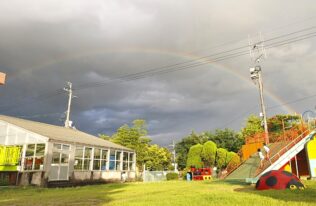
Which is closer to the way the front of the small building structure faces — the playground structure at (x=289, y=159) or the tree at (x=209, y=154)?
the playground structure

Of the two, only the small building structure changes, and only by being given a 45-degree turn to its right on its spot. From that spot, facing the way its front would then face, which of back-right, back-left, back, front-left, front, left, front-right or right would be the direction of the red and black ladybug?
front-left

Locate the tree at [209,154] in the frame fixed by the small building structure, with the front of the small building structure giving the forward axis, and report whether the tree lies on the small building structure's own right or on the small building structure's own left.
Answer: on the small building structure's own left

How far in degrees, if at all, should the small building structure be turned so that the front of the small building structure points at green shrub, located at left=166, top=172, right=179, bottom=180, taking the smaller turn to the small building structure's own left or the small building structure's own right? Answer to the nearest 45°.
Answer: approximately 90° to the small building structure's own left

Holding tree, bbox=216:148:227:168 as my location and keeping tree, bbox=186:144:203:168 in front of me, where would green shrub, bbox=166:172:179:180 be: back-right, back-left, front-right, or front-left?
front-left

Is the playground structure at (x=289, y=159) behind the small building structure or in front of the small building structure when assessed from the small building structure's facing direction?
in front

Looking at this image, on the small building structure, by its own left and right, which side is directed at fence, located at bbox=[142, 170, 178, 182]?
left

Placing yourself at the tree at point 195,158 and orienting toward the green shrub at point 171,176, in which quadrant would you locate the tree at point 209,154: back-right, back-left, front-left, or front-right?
back-left

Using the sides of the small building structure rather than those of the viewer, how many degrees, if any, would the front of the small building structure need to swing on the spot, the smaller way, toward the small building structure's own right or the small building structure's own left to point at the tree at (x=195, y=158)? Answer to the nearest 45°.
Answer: approximately 90° to the small building structure's own left

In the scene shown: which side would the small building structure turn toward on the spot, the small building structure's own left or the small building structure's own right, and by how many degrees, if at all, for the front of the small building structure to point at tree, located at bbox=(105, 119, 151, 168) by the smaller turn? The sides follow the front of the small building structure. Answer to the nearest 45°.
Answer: approximately 90° to the small building structure's own left

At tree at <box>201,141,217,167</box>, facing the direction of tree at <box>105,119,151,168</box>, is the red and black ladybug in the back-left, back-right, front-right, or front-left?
back-left

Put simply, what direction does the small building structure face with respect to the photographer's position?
facing the viewer and to the right of the viewer

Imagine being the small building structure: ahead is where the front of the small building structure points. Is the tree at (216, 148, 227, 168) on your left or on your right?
on your left

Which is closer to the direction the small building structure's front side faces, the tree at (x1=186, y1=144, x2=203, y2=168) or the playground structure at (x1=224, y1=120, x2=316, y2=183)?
the playground structure
